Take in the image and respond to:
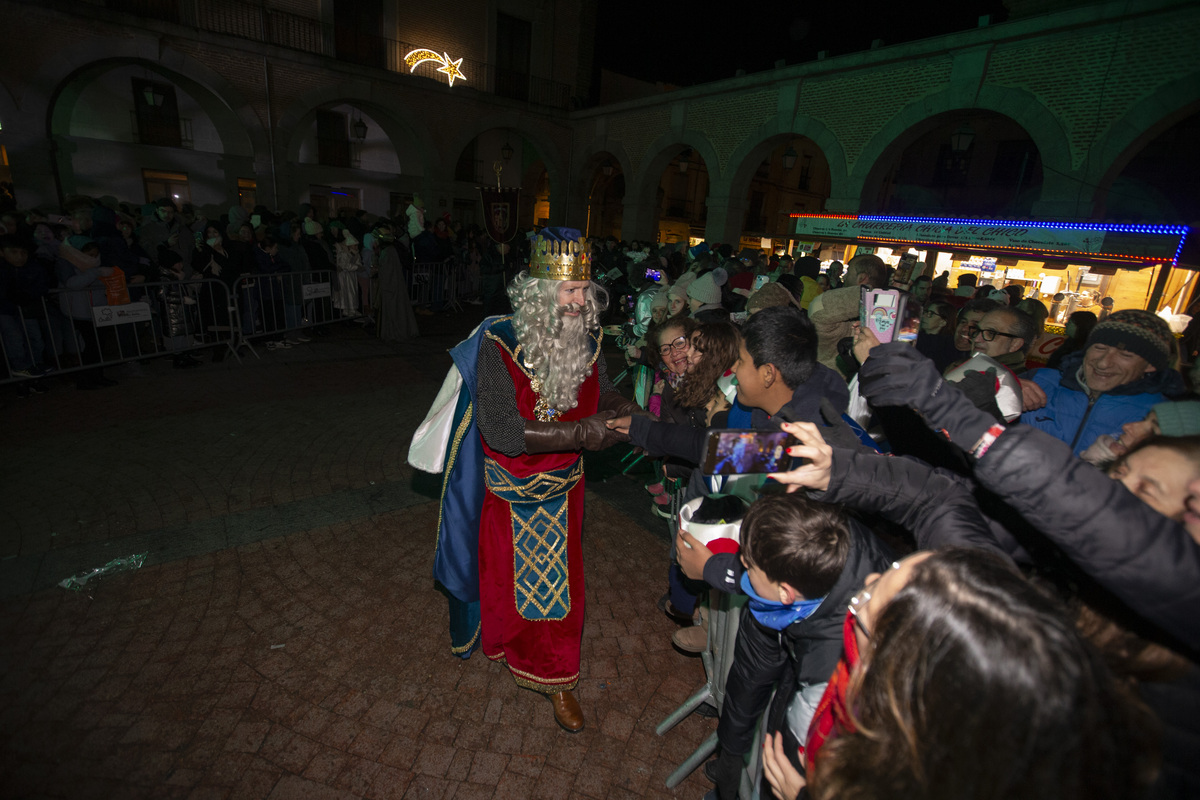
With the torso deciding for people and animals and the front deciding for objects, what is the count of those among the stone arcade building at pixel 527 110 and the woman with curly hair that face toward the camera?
1

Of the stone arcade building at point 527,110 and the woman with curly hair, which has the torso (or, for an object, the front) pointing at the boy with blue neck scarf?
the stone arcade building

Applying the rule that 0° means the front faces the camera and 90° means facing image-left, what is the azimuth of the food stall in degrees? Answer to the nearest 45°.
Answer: approximately 45°

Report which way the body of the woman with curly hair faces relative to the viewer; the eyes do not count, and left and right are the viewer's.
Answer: facing to the left of the viewer

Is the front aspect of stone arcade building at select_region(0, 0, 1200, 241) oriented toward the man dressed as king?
yes

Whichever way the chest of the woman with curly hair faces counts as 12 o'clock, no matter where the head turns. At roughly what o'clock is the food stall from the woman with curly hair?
The food stall is roughly at 4 o'clock from the woman with curly hair.

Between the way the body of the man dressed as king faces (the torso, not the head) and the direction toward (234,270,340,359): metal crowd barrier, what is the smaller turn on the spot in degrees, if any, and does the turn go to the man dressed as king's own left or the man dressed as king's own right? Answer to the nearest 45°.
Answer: approximately 180°
